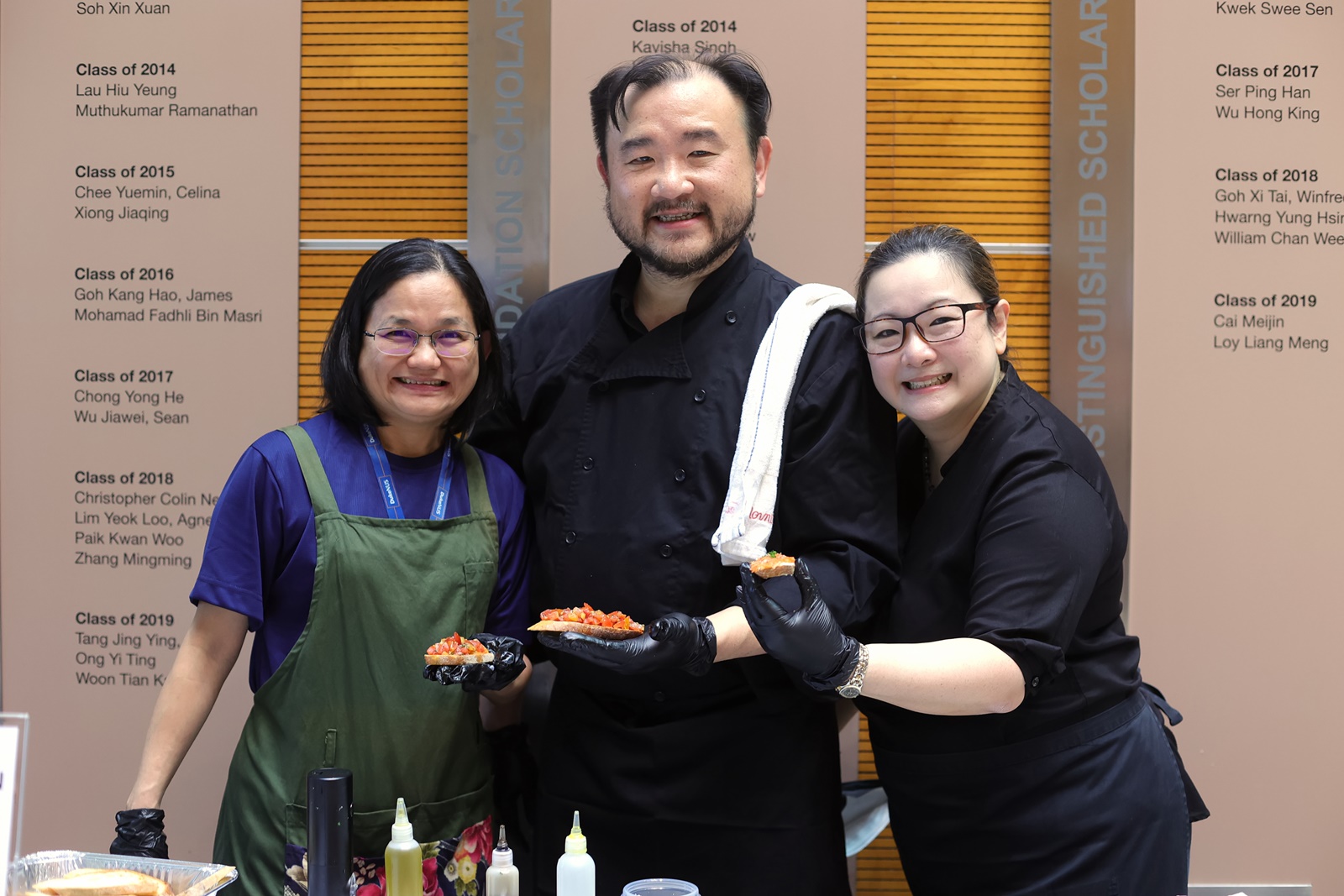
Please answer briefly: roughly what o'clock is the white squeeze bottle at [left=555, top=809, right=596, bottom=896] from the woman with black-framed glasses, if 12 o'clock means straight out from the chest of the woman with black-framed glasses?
The white squeeze bottle is roughly at 12 o'clock from the woman with black-framed glasses.

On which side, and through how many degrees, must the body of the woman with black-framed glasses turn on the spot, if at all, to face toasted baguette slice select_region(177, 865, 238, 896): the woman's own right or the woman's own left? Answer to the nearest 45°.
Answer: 0° — they already face it

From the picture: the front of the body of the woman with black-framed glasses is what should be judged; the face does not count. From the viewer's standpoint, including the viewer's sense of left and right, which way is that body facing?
facing the viewer and to the left of the viewer

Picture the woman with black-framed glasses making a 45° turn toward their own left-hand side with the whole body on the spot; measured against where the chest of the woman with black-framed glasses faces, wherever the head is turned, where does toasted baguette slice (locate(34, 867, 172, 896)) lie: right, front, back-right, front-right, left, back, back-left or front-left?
front-right

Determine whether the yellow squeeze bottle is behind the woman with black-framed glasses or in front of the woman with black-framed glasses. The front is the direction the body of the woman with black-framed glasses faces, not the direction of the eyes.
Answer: in front

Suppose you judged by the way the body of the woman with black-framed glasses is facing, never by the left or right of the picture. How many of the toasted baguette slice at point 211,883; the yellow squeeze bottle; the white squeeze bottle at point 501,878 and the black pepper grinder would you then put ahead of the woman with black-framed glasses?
4

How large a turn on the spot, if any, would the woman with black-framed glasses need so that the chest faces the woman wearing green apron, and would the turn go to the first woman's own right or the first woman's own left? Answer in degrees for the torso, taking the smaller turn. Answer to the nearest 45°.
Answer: approximately 45° to the first woman's own right

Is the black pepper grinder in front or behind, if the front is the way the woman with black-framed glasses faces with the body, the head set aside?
in front
